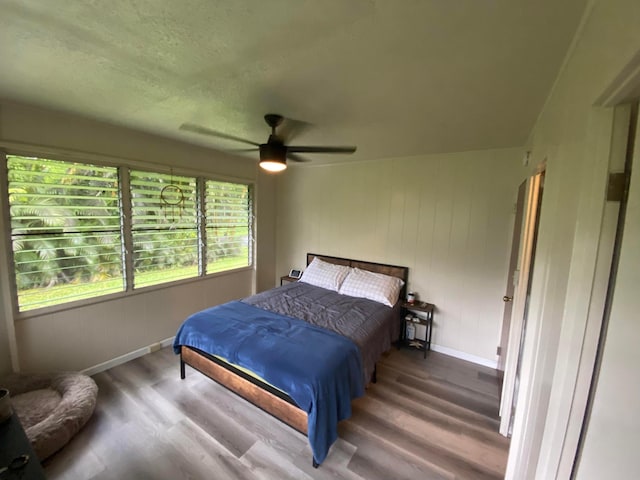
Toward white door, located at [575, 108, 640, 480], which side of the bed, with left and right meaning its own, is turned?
left

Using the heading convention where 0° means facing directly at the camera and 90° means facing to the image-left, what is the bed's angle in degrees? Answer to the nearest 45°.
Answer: approximately 45°

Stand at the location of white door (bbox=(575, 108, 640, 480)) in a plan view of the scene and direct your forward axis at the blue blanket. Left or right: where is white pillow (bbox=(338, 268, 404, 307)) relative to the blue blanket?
right

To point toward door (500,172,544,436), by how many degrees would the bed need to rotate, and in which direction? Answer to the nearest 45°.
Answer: approximately 135° to its left

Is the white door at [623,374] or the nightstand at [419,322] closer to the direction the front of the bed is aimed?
the white door

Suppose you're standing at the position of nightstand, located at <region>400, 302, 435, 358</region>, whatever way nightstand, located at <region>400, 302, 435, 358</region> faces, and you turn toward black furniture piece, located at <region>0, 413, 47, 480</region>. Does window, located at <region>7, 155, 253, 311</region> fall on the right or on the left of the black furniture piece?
right

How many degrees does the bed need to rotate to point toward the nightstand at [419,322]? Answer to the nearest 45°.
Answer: approximately 180°
